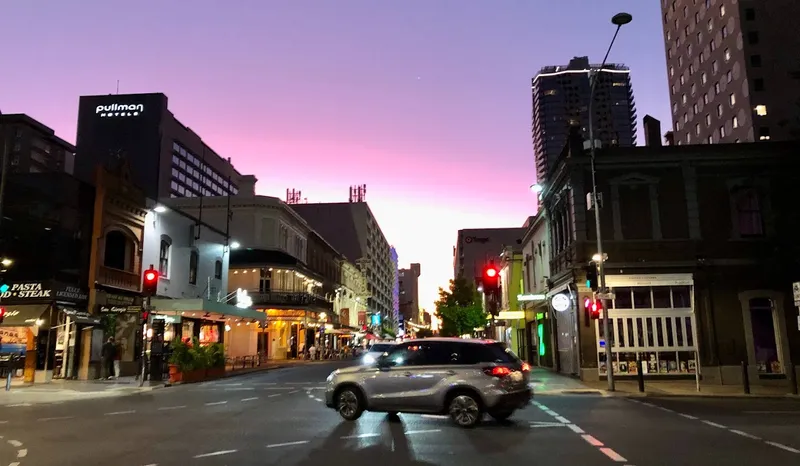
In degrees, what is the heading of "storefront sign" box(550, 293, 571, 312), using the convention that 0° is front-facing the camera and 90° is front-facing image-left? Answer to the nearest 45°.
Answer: approximately 0°

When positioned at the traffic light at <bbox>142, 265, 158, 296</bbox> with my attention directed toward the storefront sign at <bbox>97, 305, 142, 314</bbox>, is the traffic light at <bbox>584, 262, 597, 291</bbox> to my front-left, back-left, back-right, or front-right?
back-right

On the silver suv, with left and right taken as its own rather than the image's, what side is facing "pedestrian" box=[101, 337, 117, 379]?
front

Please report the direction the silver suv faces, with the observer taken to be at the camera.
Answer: facing away from the viewer and to the left of the viewer

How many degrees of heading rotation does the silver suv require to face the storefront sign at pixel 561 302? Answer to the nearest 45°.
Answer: approximately 45° to its right

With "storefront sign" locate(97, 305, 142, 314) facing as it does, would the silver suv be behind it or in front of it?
in front

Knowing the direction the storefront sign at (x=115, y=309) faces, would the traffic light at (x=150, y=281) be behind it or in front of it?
in front

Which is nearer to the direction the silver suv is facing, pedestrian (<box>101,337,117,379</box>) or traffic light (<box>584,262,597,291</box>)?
the pedestrian
